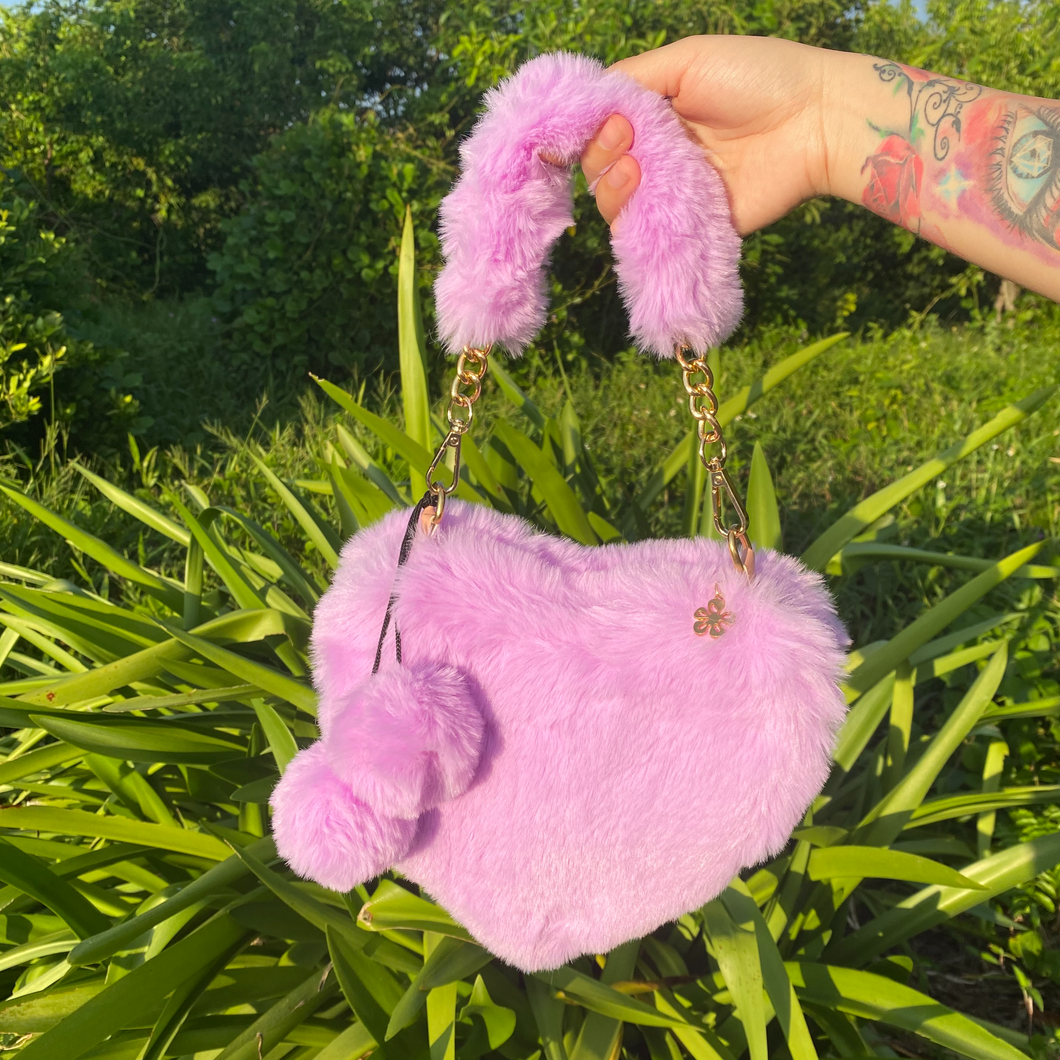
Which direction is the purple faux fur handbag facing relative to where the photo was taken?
toward the camera
